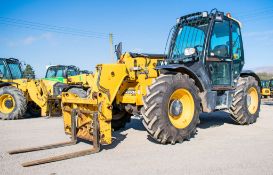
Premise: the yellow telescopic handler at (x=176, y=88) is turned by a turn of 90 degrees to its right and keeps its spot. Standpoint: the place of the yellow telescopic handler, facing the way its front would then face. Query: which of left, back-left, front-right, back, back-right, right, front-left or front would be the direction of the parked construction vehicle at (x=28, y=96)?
front
